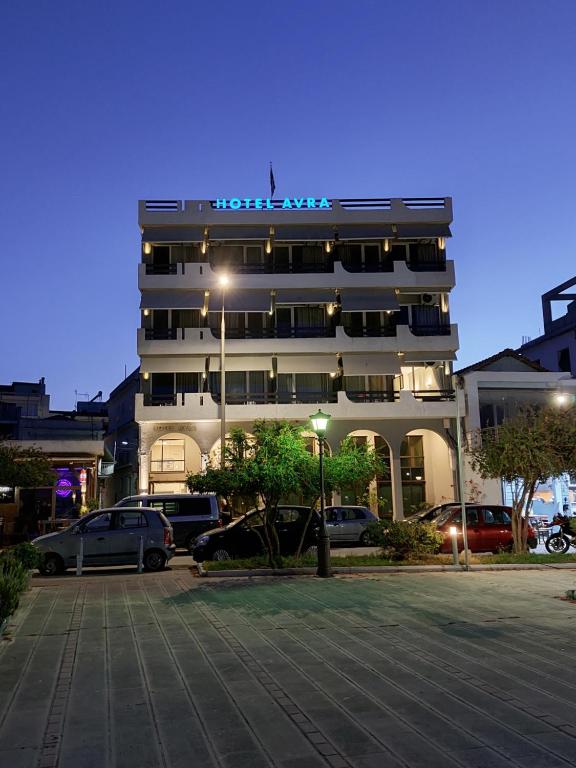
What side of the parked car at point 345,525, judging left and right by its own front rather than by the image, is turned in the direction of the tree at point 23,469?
front

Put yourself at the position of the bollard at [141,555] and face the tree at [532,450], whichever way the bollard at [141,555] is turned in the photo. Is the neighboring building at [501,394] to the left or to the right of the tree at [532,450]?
left

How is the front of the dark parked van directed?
to the viewer's left

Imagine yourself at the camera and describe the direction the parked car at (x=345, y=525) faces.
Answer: facing to the left of the viewer

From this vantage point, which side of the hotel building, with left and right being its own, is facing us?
front

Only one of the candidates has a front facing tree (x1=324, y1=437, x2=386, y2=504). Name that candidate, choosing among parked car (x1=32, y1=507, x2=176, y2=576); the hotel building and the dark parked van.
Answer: the hotel building

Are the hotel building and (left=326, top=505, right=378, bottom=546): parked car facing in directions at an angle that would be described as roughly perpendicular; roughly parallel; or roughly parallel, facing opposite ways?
roughly perpendicular

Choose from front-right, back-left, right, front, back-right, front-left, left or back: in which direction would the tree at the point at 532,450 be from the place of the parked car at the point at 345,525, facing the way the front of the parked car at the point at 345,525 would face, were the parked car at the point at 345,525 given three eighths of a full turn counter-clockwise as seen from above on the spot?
front

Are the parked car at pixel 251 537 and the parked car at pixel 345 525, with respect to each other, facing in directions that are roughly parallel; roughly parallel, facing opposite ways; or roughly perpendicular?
roughly parallel

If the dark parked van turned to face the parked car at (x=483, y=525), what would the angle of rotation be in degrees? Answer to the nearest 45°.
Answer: approximately 135° to its left

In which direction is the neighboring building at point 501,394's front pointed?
toward the camera

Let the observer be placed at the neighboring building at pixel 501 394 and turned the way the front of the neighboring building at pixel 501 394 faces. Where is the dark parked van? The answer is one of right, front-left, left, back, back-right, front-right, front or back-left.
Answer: front-right

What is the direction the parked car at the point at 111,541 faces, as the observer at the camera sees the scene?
facing to the left of the viewer

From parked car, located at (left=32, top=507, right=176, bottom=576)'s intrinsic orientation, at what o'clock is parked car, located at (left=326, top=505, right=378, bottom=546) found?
parked car, located at (left=326, top=505, right=378, bottom=546) is roughly at 5 o'clock from parked car, located at (left=32, top=507, right=176, bottom=576).

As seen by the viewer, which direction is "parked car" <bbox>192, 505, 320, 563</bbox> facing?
to the viewer's left

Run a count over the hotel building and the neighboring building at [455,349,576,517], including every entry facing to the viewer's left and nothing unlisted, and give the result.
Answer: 0
